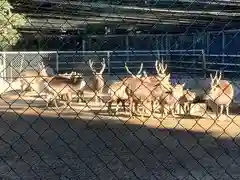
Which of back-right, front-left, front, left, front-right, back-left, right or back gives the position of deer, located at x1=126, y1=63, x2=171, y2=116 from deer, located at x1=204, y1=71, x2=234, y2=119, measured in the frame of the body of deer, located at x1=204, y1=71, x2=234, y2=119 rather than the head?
front-left

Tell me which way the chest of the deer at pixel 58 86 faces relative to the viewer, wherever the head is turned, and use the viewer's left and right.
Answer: facing to the right of the viewer

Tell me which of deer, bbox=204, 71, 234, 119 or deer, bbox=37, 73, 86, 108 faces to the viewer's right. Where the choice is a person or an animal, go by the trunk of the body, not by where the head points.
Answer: deer, bbox=37, 73, 86, 108

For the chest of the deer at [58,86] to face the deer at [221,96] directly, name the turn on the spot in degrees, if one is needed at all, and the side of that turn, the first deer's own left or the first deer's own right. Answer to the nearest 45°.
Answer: approximately 45° to the first deer's own right
